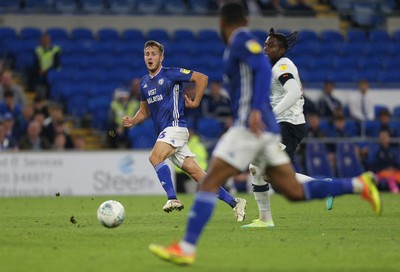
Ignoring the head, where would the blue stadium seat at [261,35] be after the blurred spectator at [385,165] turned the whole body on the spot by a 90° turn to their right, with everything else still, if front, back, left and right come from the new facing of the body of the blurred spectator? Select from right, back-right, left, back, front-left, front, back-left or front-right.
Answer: front-right

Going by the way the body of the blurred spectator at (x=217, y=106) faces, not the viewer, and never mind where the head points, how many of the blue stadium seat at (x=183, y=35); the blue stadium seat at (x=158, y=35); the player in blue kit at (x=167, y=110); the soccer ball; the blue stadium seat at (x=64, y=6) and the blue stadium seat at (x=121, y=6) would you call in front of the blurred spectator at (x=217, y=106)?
2

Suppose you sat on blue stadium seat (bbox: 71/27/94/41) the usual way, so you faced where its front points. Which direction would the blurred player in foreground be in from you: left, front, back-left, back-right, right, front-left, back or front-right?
front

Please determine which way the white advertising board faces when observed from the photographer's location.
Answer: facing the viewer

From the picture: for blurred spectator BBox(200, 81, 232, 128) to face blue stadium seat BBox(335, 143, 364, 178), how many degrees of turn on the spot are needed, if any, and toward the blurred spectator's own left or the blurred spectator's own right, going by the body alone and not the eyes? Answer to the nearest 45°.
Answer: approximately 90° to the blurred spectator's own left

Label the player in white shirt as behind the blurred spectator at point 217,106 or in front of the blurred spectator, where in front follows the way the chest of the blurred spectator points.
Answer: in front

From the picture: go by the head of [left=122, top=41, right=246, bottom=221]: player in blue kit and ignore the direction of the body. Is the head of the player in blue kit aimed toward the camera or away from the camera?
toward the camera

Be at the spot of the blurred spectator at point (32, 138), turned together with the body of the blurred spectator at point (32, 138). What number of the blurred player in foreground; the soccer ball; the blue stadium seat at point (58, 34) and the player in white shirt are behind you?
1

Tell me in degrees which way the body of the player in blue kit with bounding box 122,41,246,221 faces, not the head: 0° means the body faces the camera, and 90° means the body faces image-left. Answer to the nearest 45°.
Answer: approximately 45°

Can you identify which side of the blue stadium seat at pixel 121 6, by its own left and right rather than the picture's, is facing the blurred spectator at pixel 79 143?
front

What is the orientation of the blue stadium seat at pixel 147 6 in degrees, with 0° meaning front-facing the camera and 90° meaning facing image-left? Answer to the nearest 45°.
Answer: approximately 0°

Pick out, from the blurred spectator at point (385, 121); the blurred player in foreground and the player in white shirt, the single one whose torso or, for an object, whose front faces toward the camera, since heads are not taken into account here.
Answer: the blurred spectator

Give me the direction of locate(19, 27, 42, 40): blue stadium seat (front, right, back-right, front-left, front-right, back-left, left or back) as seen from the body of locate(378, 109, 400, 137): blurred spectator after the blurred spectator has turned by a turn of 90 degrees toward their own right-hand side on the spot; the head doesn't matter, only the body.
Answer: front

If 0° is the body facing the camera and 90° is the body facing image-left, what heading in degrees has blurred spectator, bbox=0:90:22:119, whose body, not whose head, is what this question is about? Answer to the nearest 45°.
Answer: approximately 0°

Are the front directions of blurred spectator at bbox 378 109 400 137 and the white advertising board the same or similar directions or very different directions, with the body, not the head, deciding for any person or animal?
same or similar directions

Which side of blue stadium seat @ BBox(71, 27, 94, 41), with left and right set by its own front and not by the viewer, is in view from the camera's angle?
front
